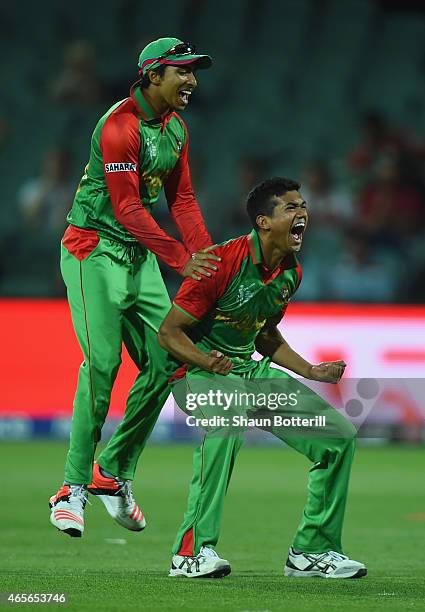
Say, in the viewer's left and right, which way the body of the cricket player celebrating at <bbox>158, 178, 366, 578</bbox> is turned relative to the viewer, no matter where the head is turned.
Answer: facing the viewer and to the right of the viewer

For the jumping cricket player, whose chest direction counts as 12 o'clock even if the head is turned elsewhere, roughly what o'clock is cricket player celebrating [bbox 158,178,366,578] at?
The cricket player celebrating is roughly at 12 o'clock from the jumping cricket player.

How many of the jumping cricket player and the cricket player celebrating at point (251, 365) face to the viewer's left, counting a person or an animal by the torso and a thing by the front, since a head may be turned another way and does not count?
0

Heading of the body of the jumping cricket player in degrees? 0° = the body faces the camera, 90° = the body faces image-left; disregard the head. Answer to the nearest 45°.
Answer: approximately 315°
